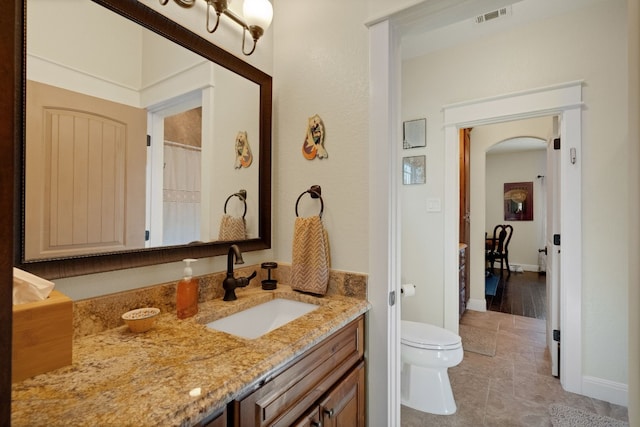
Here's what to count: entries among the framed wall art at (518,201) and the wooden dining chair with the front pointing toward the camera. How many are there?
1

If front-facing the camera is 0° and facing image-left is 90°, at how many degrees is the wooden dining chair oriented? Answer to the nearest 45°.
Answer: approximately 135°

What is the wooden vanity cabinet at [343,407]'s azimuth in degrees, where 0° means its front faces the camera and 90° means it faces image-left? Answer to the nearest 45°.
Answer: approximately 315°

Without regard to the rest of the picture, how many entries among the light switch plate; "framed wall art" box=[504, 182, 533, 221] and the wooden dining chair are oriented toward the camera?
2

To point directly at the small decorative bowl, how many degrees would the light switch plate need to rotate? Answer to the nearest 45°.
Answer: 0° — it already faces it

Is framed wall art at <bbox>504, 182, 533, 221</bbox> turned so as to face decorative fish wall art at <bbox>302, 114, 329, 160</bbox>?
yes

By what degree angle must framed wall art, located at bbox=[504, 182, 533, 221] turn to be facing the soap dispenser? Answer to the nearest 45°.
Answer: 0° — it already faces it

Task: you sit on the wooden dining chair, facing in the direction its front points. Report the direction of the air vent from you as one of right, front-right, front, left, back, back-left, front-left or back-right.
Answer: back-left
